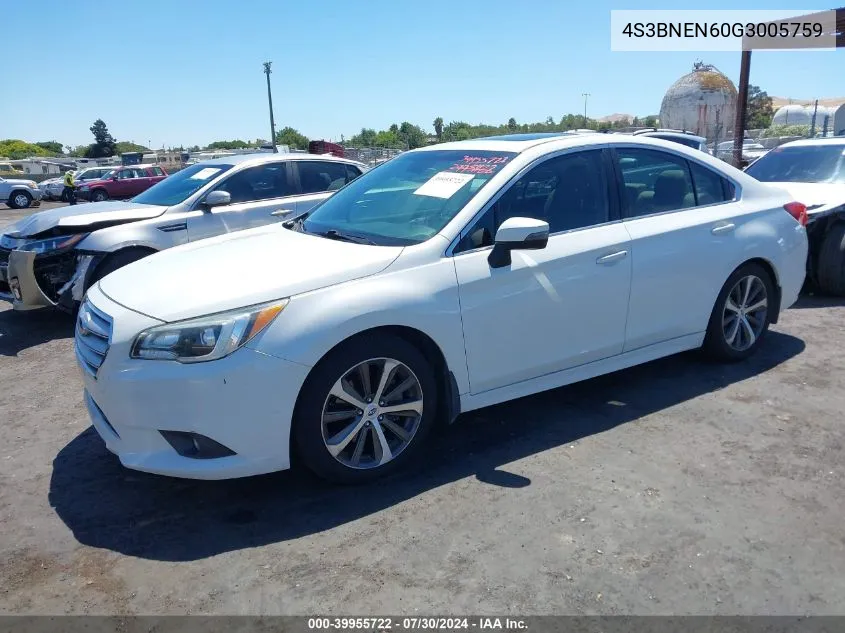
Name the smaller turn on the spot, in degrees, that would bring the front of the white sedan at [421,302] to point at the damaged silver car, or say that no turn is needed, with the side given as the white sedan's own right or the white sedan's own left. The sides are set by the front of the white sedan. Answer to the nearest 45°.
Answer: approximately 90° to the white sedan's own right

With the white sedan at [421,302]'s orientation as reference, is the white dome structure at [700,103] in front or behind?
behind

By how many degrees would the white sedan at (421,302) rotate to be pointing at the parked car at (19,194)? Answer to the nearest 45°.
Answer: approximately 90° to its right

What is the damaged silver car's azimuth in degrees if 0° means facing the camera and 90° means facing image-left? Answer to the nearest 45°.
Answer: approximately 45°

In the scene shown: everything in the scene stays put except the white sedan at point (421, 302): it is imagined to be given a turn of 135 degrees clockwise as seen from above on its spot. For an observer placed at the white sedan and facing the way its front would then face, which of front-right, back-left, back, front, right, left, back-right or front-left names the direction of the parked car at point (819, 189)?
front-right

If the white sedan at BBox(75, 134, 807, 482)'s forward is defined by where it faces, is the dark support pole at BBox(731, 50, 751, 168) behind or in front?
behind

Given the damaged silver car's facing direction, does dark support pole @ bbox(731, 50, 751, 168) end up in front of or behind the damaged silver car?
behind

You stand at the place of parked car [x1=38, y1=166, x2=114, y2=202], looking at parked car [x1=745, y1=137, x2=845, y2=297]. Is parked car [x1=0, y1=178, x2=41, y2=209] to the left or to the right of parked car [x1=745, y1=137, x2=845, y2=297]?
right

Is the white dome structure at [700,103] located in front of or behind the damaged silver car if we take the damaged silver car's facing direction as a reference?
behind

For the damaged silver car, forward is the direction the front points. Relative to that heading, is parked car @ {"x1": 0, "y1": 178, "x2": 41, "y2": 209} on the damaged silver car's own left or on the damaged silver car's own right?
on the damaged silver car's own right

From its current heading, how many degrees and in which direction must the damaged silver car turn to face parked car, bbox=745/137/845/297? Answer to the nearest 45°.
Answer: approximately 135° to its left

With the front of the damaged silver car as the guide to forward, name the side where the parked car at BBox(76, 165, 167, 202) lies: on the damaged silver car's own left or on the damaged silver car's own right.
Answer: on the damaged silver car's own right

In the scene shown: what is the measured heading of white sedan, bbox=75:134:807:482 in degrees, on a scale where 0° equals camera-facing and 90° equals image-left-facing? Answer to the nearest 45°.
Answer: approximately 45°

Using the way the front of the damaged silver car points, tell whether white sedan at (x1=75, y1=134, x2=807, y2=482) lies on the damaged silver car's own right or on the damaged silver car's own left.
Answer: on the damaged silver car's own left
